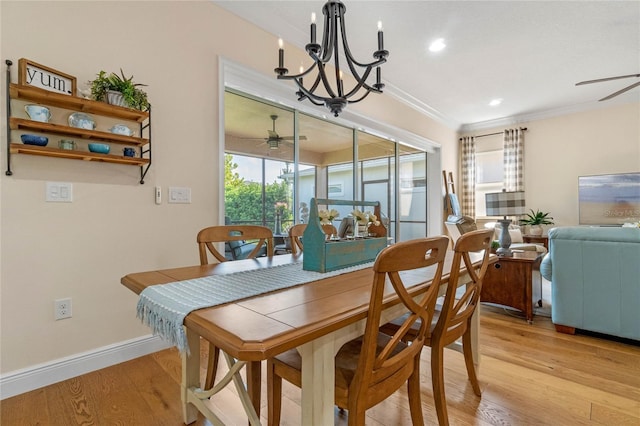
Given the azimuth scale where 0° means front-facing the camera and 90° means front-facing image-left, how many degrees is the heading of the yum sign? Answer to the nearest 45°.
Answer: approximately 315°

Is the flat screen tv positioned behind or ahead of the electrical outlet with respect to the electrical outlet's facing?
ahead

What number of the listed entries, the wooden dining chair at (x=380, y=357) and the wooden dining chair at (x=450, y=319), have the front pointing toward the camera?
0

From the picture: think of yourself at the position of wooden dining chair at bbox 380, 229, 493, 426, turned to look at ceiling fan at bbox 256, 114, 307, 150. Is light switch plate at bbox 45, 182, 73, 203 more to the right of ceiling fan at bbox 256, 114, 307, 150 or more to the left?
left

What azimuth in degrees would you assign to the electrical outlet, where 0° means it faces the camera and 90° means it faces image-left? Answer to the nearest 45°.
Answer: approximately 315°

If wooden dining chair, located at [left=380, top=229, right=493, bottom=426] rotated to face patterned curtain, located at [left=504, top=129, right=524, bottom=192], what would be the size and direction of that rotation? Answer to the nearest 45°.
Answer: approximately 45° to its right

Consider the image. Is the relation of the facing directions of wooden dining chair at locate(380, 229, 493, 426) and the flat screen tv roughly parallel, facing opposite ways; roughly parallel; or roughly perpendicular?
roughly perpendicular

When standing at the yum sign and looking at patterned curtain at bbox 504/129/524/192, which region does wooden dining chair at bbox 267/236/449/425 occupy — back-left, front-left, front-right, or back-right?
front-right

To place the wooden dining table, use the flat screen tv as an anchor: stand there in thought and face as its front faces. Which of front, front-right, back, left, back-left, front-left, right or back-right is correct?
front

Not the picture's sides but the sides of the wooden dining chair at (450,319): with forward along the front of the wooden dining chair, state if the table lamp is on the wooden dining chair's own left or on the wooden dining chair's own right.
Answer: on the wooden dining chair's own right

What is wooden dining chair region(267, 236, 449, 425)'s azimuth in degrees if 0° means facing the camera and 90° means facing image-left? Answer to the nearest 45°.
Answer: approximately 135°

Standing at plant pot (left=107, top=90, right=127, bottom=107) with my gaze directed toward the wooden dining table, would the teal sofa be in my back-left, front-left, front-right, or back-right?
front-left
